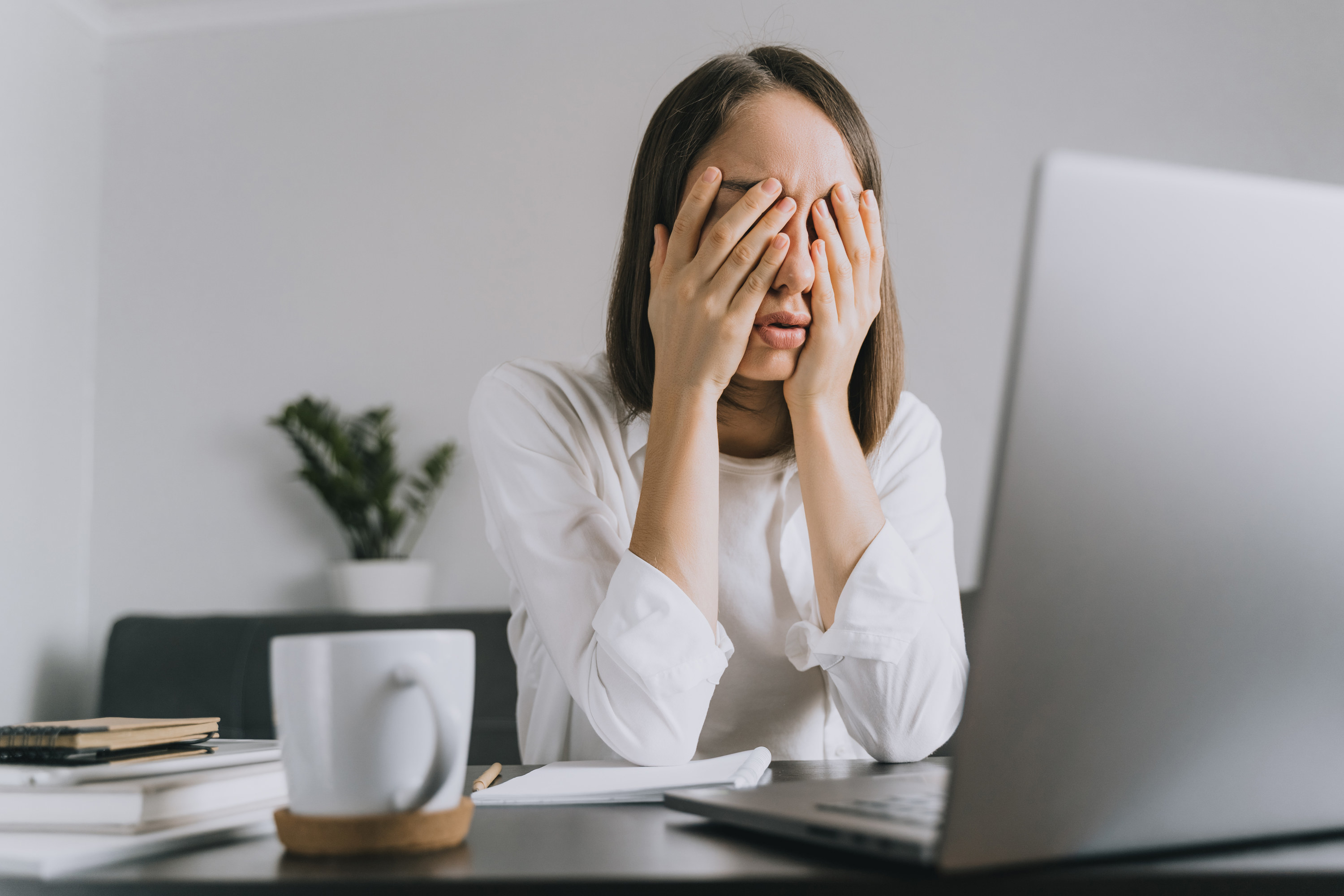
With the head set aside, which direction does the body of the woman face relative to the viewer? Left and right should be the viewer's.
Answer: facing the viewer and to the right of the viewer

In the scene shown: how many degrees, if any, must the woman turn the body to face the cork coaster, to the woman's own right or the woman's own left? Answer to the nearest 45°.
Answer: approximately 45° to the woman's own right

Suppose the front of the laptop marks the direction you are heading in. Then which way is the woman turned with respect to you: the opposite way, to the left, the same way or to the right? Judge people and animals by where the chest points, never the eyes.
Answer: the opposite way

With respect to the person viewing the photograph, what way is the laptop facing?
facing away from the viewer and to the left of the viewer
